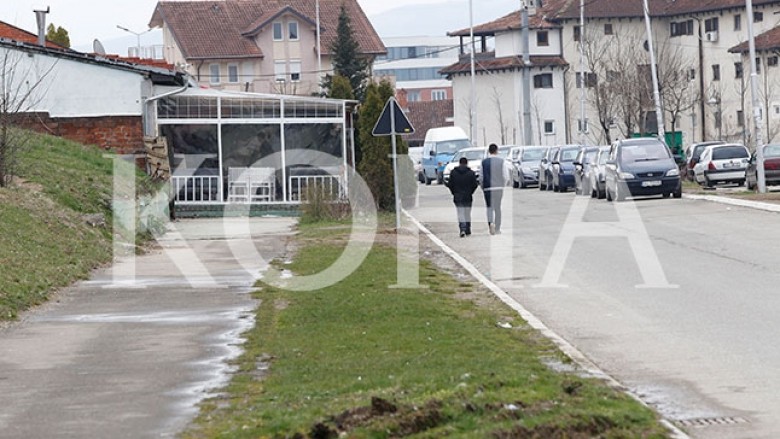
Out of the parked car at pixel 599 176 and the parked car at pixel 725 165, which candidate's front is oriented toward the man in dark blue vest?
the parked car at pixel 599 176

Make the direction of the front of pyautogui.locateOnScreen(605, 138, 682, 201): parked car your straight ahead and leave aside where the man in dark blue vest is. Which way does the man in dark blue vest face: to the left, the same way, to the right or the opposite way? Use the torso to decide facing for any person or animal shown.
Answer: the opposite way

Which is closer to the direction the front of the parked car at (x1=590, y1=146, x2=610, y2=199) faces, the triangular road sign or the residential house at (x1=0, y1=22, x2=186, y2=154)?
the triangular road sign

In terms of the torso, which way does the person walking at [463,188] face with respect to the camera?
away from the camera

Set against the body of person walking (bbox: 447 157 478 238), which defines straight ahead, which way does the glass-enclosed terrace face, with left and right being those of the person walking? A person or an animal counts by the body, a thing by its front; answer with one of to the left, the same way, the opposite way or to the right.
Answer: the opposite way

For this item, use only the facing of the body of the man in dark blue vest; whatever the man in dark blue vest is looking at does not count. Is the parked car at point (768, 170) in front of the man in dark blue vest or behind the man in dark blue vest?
in front

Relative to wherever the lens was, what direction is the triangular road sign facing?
facing away from the viewer

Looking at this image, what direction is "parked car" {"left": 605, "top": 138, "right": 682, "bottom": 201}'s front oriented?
toward the camera

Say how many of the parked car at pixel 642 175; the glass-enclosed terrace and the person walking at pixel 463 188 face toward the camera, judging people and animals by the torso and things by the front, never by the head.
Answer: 2

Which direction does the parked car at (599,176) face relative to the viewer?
toward the camera

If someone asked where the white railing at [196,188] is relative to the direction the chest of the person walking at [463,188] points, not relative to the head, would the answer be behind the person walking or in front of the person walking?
in front

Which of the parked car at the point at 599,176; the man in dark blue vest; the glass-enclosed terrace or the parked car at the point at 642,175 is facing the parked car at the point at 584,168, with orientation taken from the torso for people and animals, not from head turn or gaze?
the man in dark blue vest

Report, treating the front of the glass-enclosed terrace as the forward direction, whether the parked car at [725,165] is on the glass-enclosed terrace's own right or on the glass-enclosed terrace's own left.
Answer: on the glass-enclosed terrace's own left

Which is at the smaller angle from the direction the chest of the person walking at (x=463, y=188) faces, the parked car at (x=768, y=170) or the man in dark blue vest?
the parked car

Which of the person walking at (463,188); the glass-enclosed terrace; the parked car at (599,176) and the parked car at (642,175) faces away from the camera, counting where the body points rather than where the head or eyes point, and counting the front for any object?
the person walking

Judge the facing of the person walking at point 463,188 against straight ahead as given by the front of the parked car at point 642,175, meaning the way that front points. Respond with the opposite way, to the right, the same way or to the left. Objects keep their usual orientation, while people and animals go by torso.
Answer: the opposite way

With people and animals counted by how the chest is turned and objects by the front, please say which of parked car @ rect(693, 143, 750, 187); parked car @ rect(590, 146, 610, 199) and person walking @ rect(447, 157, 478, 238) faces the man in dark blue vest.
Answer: parked car @ rect(590, 146, 610, 199)

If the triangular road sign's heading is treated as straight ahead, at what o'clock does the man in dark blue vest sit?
The man in dark blue vest is roughly at 3 o'clock from the triangular road sign.

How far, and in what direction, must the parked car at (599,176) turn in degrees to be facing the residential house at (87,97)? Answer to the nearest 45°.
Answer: approximately 45° to its right

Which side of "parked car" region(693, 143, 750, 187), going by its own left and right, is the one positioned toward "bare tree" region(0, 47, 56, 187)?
left

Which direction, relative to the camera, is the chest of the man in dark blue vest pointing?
away from the camera
